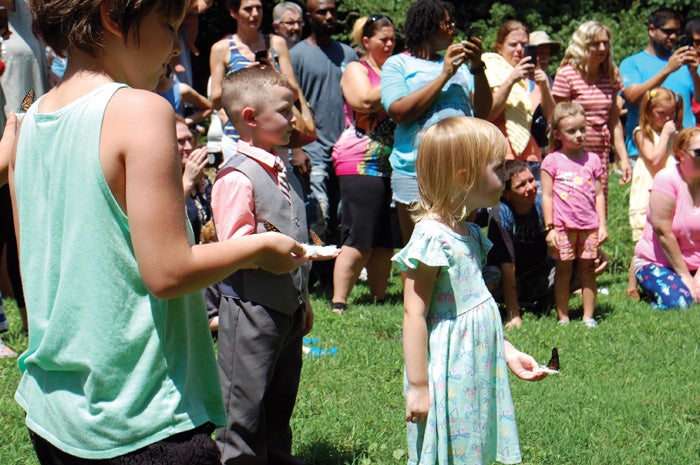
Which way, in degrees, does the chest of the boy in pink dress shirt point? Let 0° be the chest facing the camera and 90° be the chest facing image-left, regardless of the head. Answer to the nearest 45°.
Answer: approximately 315°

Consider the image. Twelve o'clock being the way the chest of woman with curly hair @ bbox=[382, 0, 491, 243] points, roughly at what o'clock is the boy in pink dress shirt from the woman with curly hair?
The boy in pink dress shirt is roughly at 2 o'clock from the woman with curly hair.

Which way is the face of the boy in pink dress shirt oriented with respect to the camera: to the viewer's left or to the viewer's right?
to the viewer's right

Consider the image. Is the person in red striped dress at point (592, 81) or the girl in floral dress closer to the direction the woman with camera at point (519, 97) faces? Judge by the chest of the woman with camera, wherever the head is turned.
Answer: the girl in floral dress

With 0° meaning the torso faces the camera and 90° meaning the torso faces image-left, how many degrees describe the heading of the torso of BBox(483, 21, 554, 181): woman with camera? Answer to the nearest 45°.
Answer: approximately 315°

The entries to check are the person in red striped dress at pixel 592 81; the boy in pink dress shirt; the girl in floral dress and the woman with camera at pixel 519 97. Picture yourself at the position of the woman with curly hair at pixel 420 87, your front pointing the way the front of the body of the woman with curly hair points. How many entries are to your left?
2

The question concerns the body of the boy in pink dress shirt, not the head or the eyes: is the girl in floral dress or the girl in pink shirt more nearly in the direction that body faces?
the girl in floral dress

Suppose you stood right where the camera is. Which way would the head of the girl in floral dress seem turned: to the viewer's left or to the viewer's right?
to the viewer's right
